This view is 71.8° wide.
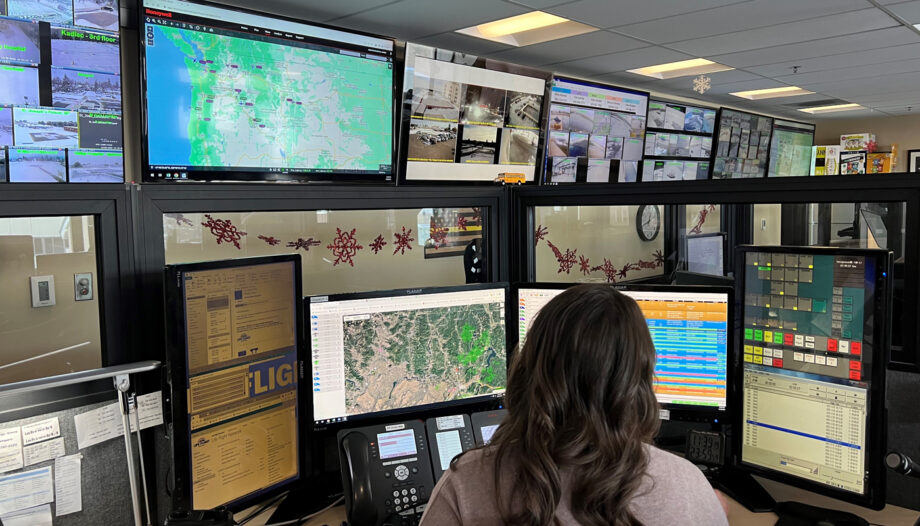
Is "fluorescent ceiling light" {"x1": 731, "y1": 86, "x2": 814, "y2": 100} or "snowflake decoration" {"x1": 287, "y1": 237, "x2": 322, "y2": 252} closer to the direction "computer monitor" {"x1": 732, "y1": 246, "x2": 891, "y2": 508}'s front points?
the snowflake decoration

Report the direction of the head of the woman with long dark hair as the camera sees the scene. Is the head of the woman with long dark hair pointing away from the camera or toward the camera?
away from the camera

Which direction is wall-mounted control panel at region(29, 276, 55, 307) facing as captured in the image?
toward the camera

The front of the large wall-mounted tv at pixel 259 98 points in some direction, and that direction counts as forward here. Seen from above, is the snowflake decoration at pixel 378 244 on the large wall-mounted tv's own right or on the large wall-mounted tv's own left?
on the large wall-mounted tv's own left

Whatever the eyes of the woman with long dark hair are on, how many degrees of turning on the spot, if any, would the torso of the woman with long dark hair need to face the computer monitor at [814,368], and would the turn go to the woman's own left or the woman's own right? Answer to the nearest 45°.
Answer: approximately 45° to the woman's own right

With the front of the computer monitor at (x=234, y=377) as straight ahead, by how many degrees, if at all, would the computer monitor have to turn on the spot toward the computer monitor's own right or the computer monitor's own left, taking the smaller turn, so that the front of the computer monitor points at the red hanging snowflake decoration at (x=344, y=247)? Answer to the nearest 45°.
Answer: approximately 135° to the computer monitor's own left

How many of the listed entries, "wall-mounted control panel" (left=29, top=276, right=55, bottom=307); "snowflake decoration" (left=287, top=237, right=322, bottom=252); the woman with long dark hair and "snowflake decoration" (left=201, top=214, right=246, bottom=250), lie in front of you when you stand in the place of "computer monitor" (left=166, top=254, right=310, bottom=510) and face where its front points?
1

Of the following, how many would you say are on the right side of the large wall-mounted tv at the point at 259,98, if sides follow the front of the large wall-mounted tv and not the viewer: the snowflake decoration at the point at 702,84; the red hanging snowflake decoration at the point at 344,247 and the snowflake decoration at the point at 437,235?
0

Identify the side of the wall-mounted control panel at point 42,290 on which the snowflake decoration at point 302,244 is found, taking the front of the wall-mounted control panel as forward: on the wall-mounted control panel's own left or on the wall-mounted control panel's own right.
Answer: on the wall-mounted control panel's own left

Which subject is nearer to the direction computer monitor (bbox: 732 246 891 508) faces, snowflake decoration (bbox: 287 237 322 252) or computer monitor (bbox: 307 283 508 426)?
the computer monitor

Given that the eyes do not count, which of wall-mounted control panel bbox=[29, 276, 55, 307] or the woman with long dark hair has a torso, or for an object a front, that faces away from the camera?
the woman with long dark hair

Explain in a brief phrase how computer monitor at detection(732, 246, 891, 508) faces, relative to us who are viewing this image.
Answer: facing the viewer and to the left of the viewer

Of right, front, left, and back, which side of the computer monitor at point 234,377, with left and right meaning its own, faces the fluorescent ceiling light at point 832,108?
left

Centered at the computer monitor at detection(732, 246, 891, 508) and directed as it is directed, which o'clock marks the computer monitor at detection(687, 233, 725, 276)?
the computer monitor at detection(687, 233, 725, 276) is roughly at 4 o'clock from the computer monitor at detection(732, 246, 891, 508).

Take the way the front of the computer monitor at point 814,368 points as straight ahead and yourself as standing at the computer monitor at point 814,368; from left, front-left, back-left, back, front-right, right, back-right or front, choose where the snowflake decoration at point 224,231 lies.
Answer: front-right

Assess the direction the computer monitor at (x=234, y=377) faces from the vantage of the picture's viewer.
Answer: facing the viewer and to the right of the viewer

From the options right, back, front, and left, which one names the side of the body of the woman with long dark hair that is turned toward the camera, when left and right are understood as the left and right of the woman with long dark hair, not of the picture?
back
